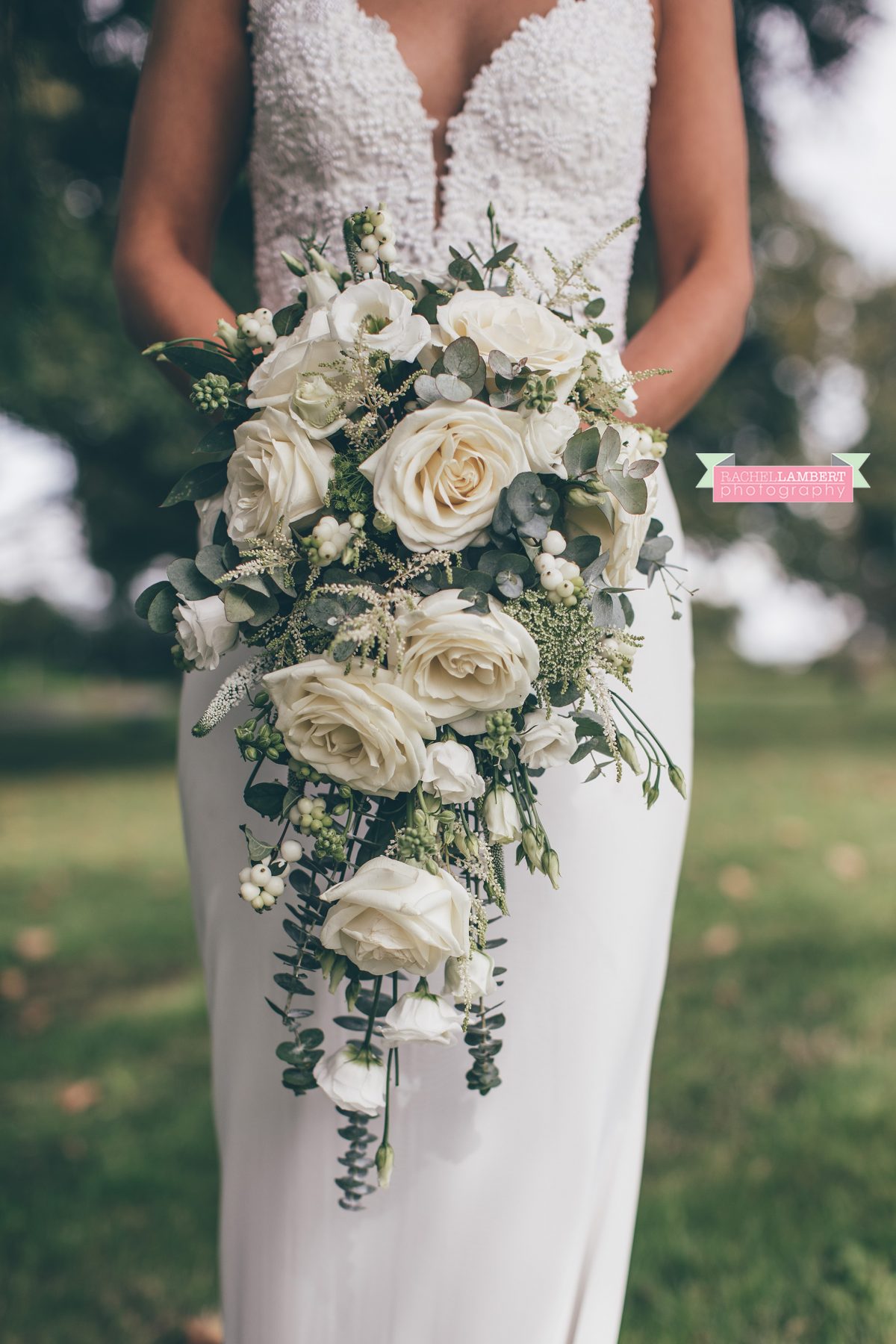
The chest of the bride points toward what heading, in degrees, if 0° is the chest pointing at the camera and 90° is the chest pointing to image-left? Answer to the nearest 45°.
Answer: approximately 0°
